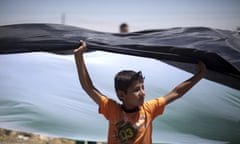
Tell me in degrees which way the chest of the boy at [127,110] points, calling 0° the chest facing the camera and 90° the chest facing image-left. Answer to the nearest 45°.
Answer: approximately 0°
